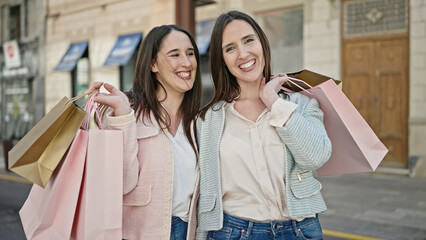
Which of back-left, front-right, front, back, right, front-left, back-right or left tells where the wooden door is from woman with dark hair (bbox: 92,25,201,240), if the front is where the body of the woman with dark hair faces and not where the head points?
left

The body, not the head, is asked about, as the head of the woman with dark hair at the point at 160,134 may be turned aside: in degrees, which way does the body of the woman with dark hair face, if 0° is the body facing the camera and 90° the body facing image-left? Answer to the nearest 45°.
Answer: approximately 315°

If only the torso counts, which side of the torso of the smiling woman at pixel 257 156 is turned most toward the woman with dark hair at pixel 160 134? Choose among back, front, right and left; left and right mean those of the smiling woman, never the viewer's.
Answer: right

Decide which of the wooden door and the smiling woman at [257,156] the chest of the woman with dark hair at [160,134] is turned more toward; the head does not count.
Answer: the smiling woman

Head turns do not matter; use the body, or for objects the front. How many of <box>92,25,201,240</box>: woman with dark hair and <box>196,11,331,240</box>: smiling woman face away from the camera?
0

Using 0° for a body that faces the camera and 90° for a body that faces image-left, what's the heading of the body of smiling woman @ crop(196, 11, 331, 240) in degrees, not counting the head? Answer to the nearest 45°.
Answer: approximately 0°

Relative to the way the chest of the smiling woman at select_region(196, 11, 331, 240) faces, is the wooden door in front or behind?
behind
